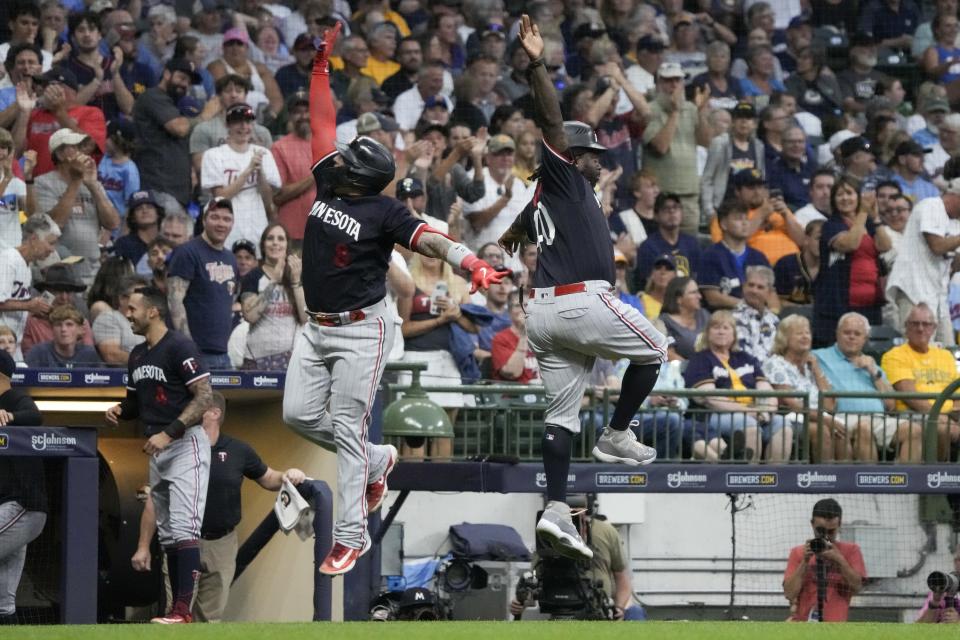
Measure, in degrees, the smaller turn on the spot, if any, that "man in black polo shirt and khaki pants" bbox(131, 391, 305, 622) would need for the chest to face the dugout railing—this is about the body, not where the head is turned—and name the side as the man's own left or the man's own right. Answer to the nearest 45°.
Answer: approximately 90° to the man's own left

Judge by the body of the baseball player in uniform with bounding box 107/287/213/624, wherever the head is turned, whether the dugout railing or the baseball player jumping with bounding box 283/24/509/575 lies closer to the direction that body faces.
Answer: the baseball player jumping

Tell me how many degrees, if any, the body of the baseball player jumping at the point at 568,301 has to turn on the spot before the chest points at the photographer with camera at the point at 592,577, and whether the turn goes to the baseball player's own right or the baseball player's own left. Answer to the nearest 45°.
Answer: approximately 45° to the baseball player's own left

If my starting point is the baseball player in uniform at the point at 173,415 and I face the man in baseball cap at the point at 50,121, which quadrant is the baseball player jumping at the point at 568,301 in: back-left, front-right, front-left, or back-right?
back-right

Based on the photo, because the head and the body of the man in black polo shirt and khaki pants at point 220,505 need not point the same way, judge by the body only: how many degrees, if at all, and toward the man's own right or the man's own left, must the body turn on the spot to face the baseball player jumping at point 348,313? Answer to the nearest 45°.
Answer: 0° — they already face them

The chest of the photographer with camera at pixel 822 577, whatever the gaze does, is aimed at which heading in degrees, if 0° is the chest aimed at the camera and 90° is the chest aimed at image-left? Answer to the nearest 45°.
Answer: approximately 0°
